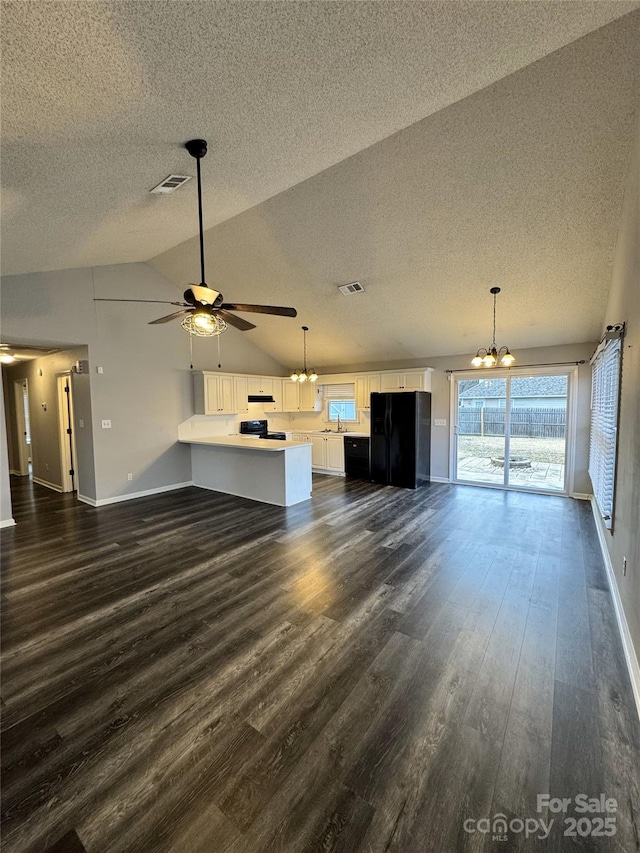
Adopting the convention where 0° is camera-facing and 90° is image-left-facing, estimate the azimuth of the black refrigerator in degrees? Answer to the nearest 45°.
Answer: approximately 45°

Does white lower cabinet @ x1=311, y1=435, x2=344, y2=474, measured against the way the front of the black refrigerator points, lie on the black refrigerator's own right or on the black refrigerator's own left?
on the black refrigerator's own right

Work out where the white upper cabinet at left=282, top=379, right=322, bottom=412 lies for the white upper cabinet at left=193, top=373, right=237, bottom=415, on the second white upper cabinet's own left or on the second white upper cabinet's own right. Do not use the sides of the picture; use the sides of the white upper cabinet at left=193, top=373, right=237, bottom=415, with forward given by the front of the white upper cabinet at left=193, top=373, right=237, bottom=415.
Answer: on the second white upper cabinet's own left

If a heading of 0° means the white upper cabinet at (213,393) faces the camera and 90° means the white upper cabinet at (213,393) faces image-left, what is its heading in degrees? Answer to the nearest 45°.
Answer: approximately 315°

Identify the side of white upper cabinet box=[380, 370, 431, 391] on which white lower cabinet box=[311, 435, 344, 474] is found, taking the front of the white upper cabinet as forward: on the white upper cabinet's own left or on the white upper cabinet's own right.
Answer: on the white upper cabinet's own right

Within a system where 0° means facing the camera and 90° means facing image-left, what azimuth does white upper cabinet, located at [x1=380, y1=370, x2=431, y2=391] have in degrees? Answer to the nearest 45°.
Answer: approximately 0°

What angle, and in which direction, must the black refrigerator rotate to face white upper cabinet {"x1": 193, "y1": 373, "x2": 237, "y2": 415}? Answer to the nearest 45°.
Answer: approximately 45° to its right

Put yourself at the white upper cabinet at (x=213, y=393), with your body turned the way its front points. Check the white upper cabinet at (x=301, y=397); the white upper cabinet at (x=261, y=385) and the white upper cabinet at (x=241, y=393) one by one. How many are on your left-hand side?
3

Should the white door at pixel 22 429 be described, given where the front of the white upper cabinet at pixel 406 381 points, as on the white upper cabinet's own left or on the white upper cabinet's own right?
on the white upper cabinet's own right

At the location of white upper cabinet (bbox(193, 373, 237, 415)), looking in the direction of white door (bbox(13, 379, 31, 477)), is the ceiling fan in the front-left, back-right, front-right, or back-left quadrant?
back-left

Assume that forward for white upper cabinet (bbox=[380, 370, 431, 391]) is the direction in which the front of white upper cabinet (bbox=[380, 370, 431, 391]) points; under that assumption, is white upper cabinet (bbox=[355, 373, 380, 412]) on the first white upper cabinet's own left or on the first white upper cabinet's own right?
on the first white upper cabinet's own right
